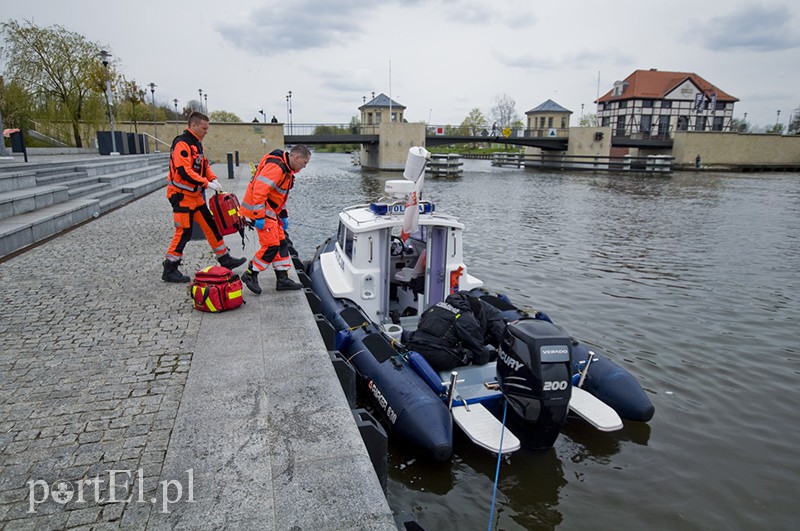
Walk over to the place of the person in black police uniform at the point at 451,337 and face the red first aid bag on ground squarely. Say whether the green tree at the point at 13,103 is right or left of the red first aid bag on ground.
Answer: right

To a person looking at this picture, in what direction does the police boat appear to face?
facing away from the viewer and to the left of the viewer

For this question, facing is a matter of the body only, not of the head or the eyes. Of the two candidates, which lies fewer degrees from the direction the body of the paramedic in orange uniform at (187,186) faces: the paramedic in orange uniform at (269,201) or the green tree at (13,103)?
the paramedic in orange uniform

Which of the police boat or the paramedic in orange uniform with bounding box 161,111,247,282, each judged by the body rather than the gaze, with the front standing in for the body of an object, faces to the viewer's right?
the paramedic in orange uniform

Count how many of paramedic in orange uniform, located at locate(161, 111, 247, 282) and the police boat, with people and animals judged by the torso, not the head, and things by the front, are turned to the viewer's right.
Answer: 1

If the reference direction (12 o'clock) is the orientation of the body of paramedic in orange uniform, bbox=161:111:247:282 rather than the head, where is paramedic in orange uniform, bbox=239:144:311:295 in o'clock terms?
paramedic in orange uniform, bbox=239:144:311:295 is roughly at 1 o'clock from paramedic in orange uniform, bbox=161:111:247:282.

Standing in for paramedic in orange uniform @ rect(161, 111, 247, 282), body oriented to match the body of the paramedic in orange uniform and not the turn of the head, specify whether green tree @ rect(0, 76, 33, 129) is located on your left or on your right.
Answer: on your left

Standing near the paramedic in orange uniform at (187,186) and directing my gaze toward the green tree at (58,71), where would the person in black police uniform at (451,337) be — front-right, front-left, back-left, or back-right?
back-right

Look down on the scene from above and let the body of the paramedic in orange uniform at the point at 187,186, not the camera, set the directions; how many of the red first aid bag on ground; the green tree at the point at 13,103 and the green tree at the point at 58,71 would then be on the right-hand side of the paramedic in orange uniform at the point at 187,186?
1

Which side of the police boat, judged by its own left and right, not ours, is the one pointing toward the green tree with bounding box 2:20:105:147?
front

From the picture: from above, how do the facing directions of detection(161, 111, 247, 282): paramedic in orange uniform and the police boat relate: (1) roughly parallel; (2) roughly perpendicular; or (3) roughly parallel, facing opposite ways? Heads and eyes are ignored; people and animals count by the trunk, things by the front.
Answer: roughly perpendicular

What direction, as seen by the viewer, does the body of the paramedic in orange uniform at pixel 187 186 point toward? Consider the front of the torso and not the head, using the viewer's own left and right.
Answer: facing to the right of the viewer

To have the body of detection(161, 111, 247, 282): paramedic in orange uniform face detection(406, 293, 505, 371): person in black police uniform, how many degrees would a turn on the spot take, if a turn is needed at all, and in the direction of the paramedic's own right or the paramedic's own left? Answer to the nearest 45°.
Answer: approximately 45° to the paramedic's own right
